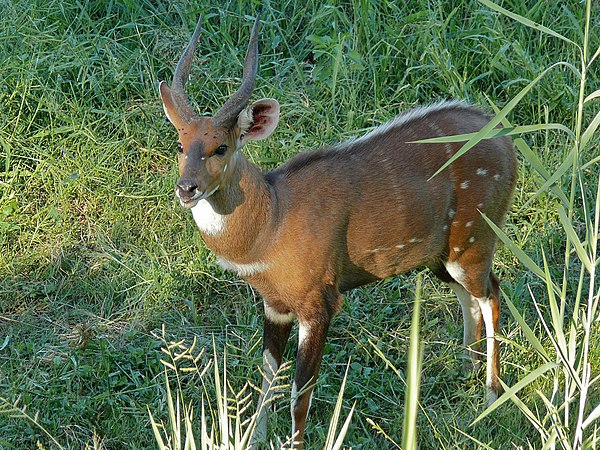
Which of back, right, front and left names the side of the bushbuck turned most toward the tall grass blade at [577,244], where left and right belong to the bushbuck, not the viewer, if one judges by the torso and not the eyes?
left

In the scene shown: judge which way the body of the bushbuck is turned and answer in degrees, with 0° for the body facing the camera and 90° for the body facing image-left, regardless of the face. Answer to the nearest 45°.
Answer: approximately 45°
